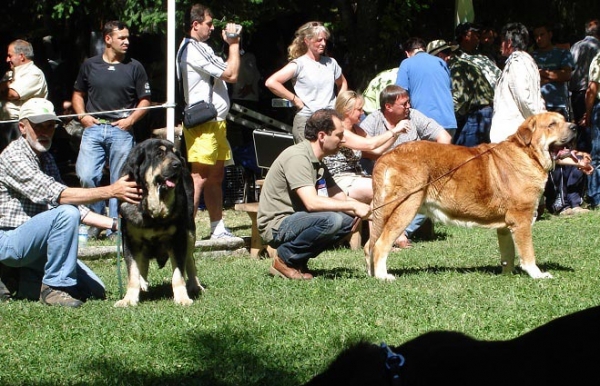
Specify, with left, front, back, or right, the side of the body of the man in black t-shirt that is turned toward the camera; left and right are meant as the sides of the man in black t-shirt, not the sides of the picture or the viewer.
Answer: front

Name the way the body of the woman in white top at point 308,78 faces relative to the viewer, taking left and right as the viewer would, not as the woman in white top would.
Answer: facing the viewer and to the right of the viewer

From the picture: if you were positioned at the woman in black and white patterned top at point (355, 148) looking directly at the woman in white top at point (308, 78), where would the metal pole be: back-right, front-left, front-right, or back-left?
front-left

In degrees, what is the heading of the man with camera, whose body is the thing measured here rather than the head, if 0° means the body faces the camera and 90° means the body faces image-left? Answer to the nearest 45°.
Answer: approximately 270°

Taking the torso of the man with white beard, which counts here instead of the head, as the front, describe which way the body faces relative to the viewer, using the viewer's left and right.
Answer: facing to the right of the viewer

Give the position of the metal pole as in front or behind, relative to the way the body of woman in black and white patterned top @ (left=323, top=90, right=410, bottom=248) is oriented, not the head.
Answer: behind

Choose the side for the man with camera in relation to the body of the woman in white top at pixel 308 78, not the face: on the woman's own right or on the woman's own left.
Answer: on the woman's own right

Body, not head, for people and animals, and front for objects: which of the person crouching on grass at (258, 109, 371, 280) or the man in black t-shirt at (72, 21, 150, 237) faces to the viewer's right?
the person crouching on grass

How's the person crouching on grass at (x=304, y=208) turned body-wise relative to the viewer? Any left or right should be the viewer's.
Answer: facing to the right of the viewer

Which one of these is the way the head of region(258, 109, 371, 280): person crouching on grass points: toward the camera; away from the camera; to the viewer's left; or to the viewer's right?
to the viewer's right

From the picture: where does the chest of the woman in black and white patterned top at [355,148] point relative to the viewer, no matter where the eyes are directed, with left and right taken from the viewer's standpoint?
facing to the right of the viewer
